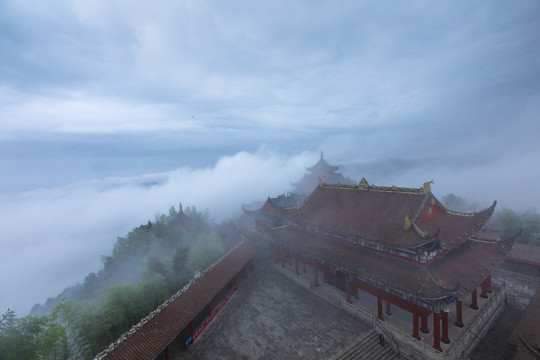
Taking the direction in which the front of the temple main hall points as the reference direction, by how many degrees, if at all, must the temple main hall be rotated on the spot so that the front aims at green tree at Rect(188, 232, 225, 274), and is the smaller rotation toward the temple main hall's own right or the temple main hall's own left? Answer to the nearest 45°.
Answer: approximately 45° to the temple main hall's own right

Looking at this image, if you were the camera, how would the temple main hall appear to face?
facing the viewer and to the left of the viewer
